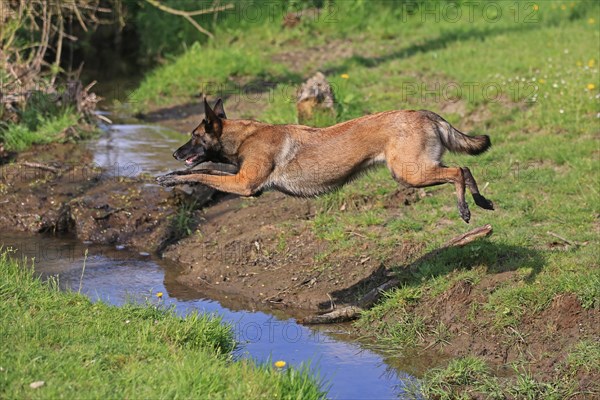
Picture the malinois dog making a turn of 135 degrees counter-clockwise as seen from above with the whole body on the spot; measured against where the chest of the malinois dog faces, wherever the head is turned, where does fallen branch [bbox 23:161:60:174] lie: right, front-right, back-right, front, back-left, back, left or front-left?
back

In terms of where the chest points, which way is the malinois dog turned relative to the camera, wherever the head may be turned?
to the viewer's left
